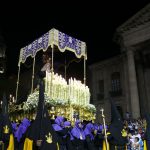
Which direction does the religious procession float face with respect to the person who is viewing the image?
facing the viewer and to the right of the viewer

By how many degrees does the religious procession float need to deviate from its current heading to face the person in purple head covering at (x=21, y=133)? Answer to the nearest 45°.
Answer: approximately 90° to its right

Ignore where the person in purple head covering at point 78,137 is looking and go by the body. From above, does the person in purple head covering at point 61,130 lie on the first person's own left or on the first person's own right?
on the first person's own right

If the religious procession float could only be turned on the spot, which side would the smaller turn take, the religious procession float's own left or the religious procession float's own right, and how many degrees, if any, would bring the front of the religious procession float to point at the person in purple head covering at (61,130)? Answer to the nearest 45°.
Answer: approximately 45° to the religious procession float's own right

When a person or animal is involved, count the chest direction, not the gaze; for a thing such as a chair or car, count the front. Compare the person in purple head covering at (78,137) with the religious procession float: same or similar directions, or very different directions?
same or similar directions

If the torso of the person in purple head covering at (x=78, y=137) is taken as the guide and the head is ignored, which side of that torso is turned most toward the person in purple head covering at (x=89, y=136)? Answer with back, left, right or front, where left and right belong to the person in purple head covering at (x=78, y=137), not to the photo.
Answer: left

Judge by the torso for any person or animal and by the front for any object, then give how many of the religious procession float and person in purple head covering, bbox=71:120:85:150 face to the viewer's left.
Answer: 0

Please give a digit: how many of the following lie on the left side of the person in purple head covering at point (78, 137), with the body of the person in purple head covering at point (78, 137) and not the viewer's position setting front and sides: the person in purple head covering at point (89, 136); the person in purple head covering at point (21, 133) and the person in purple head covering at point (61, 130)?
1

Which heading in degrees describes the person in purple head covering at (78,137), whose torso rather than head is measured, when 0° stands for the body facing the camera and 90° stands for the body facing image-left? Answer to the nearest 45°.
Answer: approximately 315°

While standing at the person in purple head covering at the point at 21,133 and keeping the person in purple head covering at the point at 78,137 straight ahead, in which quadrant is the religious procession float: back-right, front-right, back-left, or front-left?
front-left
